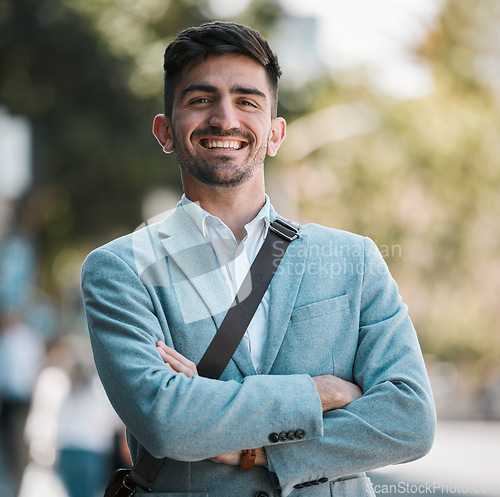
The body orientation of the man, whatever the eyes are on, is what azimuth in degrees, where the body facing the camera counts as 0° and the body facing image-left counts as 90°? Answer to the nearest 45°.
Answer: approximately 0°

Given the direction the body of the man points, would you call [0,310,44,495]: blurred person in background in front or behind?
behind

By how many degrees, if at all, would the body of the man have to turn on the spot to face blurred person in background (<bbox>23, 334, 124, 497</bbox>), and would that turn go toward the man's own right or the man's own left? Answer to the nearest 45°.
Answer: approximately 180°
